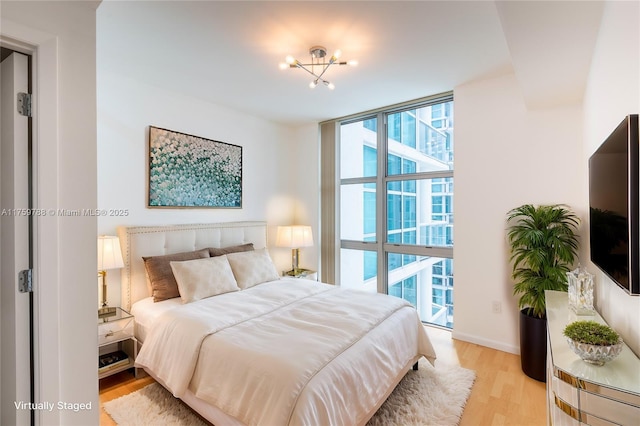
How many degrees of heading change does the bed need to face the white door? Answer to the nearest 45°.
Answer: approximately 90° to its right

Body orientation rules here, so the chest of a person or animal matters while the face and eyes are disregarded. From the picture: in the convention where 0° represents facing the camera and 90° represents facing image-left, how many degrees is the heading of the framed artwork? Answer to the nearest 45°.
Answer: approximately 315°

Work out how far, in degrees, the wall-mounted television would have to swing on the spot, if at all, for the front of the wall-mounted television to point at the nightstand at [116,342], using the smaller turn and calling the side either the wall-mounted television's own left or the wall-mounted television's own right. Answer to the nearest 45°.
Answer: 0° — it already faces it

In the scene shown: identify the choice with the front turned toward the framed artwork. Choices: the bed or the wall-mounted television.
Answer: the wall-mounted television

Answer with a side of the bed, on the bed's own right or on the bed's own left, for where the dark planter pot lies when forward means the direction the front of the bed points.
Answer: on the bed's own left

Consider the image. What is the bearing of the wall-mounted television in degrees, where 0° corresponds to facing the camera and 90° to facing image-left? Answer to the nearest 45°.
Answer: approximately 90°

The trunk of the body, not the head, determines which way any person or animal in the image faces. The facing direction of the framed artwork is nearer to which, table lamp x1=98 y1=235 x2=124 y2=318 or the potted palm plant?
the potted palm plant

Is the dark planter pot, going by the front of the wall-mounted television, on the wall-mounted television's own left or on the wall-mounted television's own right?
on the wall-mounted television's own right
